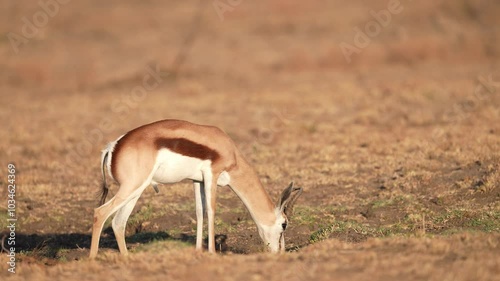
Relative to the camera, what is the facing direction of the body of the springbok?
to the viewer's right
